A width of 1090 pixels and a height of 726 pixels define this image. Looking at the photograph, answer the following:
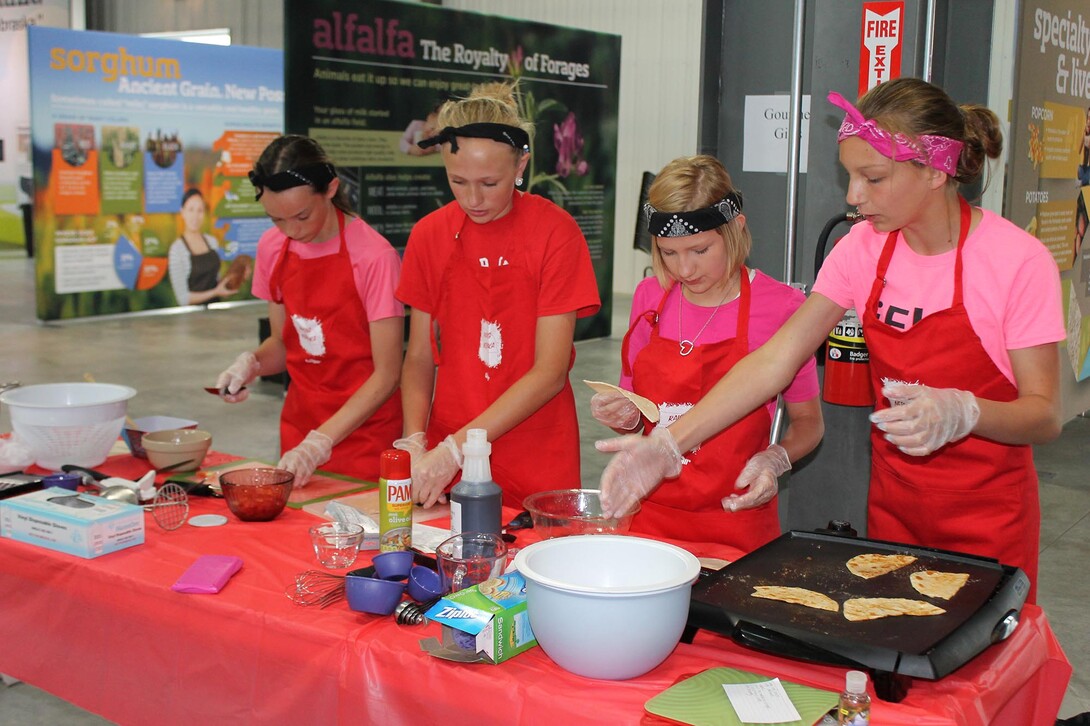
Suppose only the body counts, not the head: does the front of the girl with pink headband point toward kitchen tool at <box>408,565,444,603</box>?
yes

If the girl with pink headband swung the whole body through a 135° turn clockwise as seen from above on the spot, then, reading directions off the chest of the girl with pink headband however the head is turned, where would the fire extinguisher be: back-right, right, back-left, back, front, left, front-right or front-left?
front

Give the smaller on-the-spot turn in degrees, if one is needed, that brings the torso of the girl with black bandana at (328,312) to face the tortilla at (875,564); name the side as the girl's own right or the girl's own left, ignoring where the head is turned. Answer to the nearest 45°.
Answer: approximately 90° to the girl's own left

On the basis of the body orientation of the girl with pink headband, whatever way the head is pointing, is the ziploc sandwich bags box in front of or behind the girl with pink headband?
in front

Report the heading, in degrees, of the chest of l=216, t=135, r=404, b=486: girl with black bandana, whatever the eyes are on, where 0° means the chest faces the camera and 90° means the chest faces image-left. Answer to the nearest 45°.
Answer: approximately 45°

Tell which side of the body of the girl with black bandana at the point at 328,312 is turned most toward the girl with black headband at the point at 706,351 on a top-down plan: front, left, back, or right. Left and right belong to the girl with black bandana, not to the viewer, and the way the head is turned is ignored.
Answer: left

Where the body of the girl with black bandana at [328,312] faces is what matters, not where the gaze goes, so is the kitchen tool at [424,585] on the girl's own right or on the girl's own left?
on the girl's own left

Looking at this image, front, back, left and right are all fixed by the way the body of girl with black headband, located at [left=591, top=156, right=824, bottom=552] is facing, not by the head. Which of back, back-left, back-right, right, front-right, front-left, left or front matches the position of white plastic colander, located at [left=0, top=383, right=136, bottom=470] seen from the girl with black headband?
front-right

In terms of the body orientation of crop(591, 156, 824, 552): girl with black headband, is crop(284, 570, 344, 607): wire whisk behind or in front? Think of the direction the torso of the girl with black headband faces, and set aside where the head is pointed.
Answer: in front

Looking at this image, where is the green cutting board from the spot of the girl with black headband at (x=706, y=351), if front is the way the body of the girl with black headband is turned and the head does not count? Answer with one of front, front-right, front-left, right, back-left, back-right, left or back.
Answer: front-left
